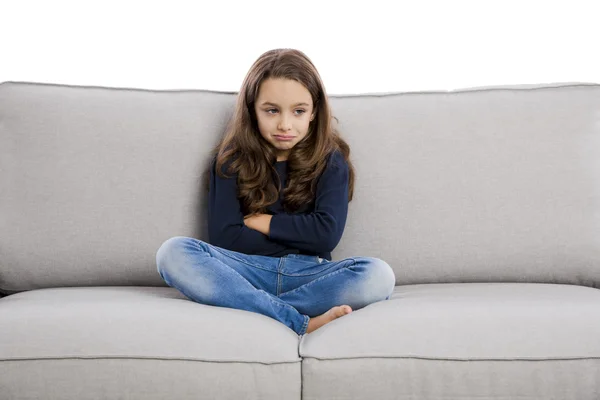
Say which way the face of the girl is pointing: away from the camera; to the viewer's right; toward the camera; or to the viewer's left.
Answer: toward the camera

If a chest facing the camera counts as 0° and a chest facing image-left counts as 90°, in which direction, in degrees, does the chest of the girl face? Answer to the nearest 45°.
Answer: approximately 0°

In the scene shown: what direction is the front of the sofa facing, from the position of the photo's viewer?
facing the viewer
